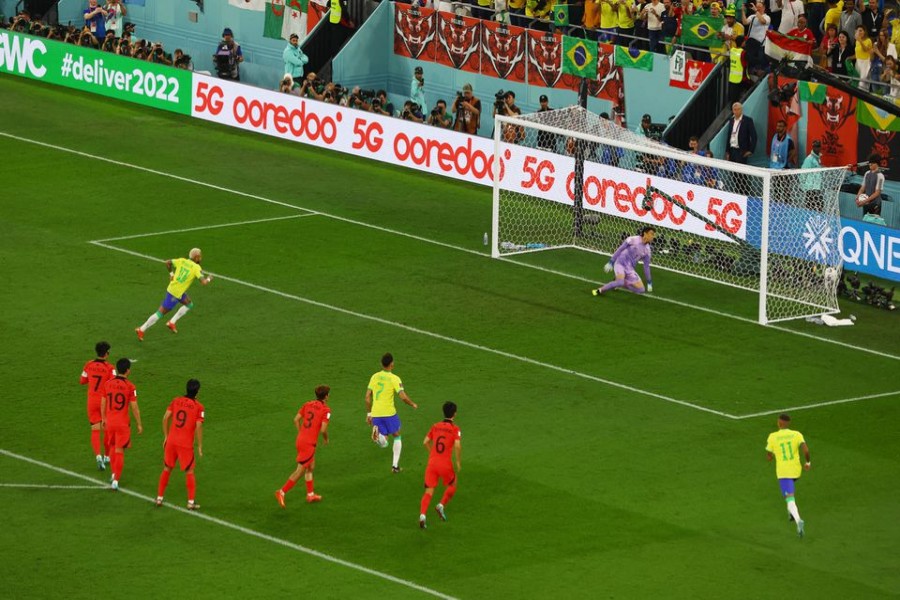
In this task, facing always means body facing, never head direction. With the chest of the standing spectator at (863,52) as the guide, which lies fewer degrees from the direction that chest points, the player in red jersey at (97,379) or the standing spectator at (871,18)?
the player in red jersey

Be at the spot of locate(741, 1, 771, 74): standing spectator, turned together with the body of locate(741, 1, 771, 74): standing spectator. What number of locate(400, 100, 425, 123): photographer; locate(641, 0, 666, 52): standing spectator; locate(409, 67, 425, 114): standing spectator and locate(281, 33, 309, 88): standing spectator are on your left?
0

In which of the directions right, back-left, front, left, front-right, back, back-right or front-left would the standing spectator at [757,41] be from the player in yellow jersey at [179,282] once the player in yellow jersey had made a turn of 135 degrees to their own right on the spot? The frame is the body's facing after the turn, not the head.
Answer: back-left

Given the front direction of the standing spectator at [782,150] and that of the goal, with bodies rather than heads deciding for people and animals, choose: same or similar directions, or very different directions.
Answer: same or similar directions

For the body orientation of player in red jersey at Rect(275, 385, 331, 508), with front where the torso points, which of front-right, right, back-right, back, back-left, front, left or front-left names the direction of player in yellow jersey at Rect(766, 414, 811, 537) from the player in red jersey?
front-right

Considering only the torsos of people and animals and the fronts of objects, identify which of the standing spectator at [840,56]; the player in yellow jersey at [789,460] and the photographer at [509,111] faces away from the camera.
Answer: the player in yellow jersey

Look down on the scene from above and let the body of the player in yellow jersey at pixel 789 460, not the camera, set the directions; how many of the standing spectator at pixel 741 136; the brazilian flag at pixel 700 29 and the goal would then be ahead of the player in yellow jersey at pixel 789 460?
3

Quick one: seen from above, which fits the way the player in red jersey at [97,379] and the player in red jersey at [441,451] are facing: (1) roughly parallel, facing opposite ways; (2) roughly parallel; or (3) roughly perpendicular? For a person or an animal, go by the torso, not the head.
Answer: roughly parallel

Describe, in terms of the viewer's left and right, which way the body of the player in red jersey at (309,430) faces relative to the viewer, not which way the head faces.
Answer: facing away from the viewer and to the right of the viewer

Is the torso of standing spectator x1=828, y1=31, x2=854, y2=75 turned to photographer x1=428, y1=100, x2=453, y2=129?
no

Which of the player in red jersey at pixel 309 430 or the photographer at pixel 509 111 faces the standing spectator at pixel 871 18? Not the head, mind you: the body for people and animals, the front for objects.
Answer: the player in red jersey

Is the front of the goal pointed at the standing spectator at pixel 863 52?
no

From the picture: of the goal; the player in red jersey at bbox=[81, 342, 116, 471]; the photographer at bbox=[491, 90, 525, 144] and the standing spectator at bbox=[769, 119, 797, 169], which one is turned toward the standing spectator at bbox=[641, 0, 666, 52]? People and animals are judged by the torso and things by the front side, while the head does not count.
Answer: the player in red jersey

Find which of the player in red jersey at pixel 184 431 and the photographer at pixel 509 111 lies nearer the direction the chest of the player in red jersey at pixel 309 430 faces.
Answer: the photographer

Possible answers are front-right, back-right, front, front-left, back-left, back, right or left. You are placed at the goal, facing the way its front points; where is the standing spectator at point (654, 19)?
back-right

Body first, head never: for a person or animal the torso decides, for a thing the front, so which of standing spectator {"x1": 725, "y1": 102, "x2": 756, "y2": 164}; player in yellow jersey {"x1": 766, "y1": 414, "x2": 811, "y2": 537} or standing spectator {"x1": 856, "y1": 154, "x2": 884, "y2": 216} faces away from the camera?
the player in yellow jersey

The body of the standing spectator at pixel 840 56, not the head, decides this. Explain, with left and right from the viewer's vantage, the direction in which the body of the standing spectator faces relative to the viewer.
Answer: facing the viewer and to the left of the viewer

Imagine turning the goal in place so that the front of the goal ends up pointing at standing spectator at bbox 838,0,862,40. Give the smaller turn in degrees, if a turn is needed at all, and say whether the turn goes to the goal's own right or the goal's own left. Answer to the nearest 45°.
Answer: approximately 180°

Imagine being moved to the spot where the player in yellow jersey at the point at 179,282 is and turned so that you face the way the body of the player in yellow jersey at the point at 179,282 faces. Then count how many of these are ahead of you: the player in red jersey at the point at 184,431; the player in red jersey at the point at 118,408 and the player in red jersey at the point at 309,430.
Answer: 0

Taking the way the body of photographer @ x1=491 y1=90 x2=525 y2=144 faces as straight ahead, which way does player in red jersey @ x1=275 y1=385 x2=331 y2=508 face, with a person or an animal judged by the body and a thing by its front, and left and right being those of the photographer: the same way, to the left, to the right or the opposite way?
the opposite way

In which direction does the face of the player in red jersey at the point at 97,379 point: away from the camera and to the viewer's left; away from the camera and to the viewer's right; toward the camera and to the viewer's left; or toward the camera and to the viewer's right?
away from the camera and to the viewer's right

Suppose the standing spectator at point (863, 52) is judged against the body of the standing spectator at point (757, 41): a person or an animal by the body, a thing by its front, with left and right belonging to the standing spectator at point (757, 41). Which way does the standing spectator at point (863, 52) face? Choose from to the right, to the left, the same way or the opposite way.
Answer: the same way

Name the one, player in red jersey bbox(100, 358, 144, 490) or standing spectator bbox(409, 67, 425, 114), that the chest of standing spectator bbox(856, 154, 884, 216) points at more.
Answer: the player in red jersey

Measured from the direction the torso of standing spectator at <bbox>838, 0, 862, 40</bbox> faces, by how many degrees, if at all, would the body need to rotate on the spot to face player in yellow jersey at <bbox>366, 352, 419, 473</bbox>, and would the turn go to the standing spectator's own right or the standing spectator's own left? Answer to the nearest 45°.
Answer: approximately 45° to the standing spectator's own left
